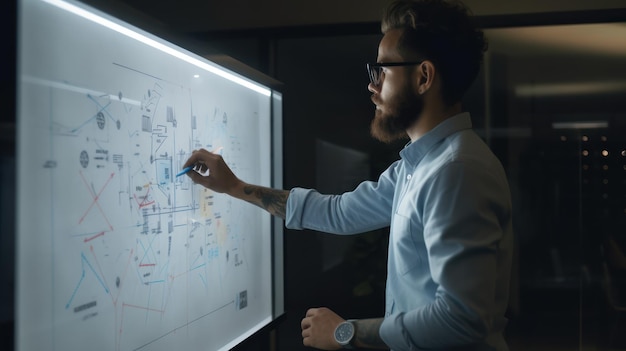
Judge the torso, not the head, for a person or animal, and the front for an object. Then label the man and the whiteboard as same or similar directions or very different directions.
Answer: very different directions

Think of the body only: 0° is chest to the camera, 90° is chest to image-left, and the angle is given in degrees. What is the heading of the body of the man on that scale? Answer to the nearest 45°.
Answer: approximately 90°

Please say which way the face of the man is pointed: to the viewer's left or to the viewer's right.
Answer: to the viewer's left

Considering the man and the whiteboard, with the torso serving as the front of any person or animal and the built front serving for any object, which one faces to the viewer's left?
the man

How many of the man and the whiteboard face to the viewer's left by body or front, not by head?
1

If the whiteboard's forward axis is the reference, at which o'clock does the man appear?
The man is roughly at 11 o'clock from the whiteboard.

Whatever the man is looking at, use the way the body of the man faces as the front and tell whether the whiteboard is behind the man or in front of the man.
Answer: in front

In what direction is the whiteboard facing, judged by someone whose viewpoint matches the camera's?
facing the viewer and to the right of the viewer
